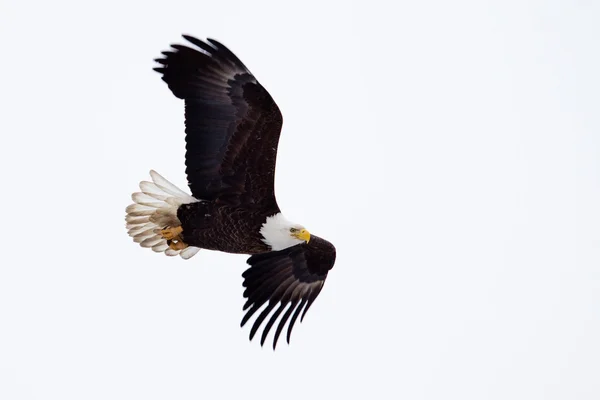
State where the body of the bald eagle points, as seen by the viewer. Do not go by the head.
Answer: to the viewer's right
